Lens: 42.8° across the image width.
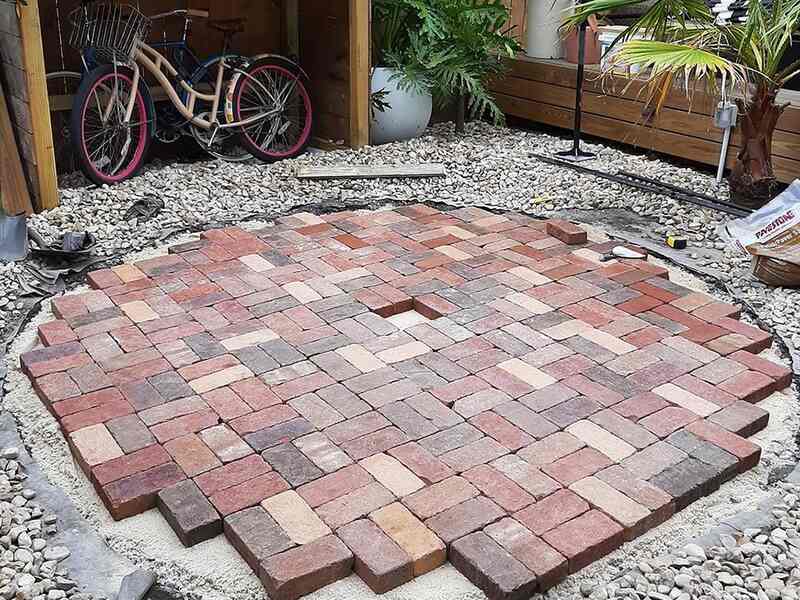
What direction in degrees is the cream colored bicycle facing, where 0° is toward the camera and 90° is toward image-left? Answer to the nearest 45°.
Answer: approximately 45°

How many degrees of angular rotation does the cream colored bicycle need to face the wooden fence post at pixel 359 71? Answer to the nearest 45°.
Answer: approximately 135° to its left

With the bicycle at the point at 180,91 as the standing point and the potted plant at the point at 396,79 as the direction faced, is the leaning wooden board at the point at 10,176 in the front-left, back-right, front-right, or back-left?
back-right

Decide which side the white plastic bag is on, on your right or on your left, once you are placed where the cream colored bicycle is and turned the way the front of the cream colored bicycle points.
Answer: on your left

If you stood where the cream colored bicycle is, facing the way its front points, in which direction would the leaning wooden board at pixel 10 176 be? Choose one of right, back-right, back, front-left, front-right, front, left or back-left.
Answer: front

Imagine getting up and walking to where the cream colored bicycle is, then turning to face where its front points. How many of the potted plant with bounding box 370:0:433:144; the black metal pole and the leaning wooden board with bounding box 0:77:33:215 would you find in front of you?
1

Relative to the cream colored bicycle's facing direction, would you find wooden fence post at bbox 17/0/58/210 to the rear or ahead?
ahead

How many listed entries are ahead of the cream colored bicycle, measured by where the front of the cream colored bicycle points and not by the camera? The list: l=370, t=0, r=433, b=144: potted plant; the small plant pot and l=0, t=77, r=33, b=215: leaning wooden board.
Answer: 1

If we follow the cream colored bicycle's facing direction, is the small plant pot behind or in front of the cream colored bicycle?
behind

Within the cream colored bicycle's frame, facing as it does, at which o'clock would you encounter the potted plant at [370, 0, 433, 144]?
The potted plant is roughly at 7 o'clock from the cream colored bicycle.

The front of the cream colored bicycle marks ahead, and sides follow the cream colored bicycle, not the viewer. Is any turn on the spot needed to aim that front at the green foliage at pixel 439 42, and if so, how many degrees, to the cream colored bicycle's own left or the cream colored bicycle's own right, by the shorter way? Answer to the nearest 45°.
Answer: approximately 135° to the cream colored bicycle's own left

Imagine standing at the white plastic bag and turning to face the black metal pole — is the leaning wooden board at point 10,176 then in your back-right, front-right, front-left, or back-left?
front-left

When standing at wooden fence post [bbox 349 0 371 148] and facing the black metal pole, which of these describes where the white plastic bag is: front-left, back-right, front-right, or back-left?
front-right

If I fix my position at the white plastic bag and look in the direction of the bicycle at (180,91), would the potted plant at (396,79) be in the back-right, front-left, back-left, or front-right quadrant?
front-right

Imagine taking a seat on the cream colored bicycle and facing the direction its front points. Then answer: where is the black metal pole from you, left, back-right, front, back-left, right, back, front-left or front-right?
back-left
